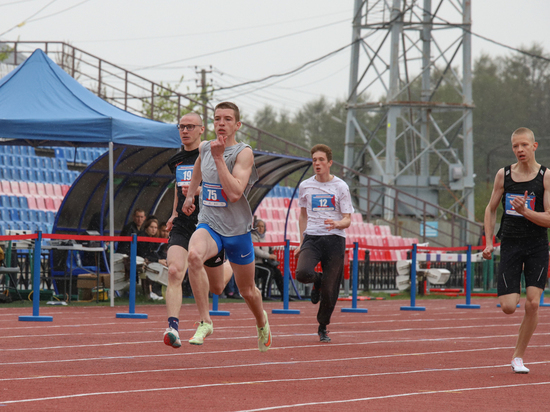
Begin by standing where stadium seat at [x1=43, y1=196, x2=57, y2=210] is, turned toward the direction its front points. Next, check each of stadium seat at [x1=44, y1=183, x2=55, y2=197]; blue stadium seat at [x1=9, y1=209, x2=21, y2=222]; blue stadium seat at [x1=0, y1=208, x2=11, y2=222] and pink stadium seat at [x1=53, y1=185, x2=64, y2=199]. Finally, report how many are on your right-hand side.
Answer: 2

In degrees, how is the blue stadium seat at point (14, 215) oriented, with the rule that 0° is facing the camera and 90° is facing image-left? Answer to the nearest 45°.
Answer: approximately 315°

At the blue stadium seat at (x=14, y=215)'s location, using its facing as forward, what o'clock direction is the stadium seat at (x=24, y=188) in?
The stadium seat is roughly at 8 o'clock from the blue stadium seat.

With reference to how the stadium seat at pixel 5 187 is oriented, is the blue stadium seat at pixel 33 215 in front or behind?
in front

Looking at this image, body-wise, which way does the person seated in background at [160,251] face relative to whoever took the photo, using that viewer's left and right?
facing the viewer and to the right of the viewer

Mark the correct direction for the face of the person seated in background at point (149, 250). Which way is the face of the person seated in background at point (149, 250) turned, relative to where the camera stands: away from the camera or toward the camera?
toward the camera

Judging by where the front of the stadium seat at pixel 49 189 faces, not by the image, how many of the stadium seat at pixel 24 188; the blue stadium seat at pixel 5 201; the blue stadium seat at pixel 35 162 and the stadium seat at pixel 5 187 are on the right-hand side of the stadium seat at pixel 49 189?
3

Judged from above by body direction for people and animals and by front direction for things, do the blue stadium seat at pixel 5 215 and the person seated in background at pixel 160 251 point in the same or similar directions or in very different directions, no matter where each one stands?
same or similar directions

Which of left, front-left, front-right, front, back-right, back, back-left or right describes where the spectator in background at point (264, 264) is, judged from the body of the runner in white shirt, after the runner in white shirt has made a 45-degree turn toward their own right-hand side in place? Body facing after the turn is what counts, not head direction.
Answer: back-right

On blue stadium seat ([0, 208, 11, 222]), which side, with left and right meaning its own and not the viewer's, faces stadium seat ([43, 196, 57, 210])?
left
